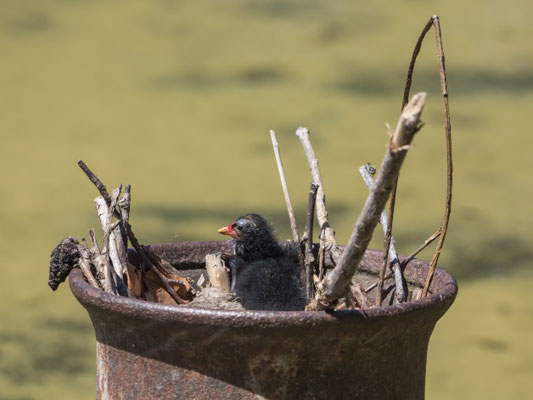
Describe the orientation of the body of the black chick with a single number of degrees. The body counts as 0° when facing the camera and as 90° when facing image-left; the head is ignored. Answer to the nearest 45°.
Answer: approximately 90°
